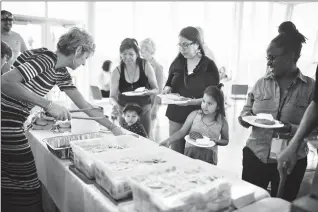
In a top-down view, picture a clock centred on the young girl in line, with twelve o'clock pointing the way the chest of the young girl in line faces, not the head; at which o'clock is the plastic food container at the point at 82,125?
The plastic food container is roughly at 1 o'clock from the young girl in line.

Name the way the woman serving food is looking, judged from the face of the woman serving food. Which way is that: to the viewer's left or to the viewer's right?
to the viewer's right

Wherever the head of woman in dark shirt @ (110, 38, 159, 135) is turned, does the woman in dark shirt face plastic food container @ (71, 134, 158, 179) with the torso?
yes

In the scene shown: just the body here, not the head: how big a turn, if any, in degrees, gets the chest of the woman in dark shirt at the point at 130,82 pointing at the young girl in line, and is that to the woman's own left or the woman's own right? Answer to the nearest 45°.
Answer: approximately 45° to the woman's own left

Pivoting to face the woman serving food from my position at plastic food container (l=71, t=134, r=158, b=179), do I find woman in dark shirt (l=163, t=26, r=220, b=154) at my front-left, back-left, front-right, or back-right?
back-right
